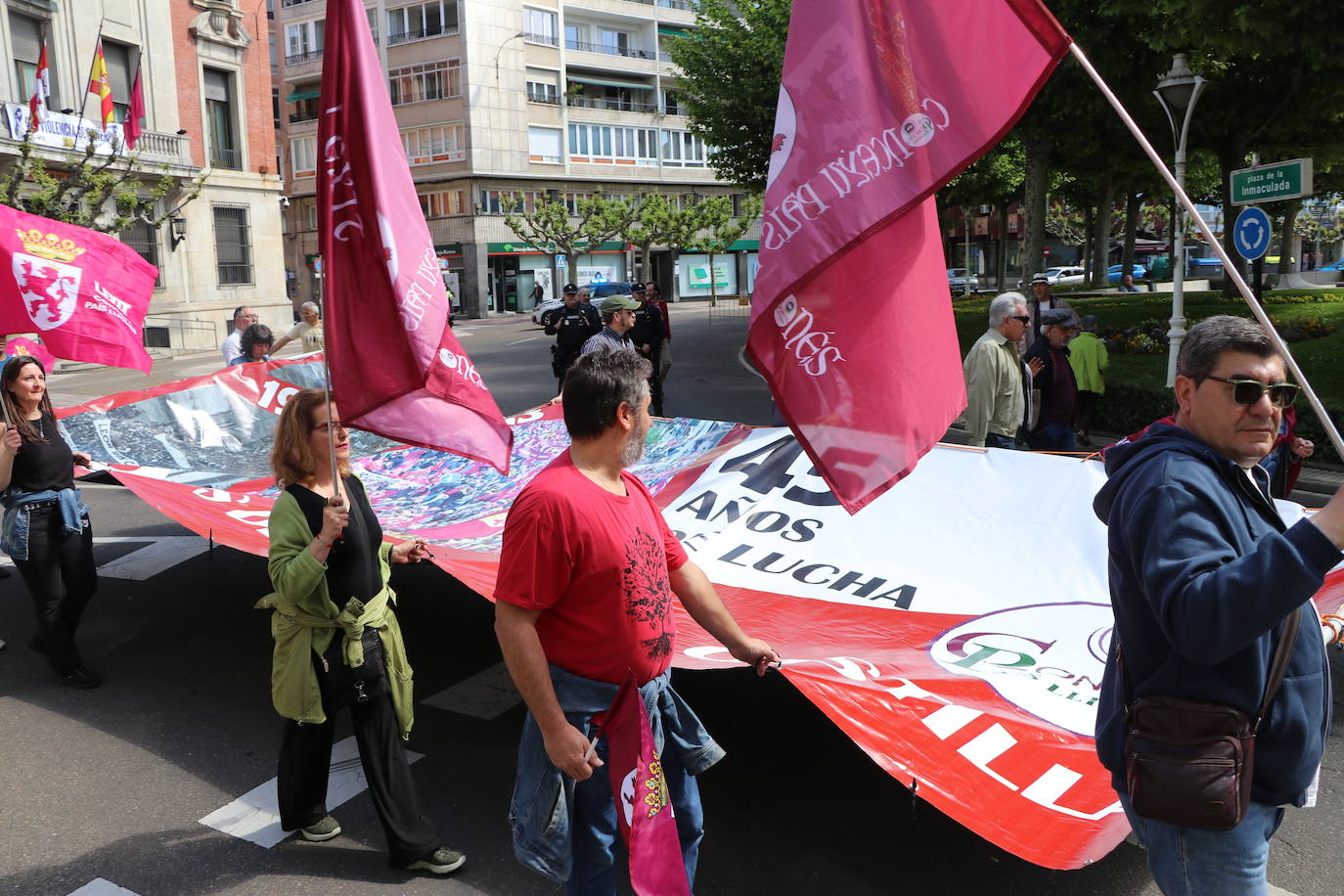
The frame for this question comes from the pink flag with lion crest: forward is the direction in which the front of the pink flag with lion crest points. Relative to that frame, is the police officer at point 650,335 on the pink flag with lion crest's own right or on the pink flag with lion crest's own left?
on the pink flag with lion crest's own left

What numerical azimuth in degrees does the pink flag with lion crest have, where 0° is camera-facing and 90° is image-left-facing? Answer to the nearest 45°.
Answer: approximately 0°

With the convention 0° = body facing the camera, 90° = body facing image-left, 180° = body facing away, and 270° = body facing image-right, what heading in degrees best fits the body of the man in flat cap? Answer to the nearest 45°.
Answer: approximately 315°

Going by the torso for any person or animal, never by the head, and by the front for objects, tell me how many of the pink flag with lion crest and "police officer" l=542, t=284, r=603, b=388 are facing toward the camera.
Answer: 2

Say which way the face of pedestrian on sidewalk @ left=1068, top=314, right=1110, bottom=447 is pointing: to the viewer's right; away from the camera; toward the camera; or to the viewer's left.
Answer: away from the camera

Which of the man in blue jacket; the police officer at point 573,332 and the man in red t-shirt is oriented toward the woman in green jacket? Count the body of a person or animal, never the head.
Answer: the police officer

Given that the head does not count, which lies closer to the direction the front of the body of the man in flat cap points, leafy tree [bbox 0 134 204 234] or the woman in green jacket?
the woman in green jacket

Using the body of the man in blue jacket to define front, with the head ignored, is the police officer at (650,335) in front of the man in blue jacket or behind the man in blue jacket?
behind
